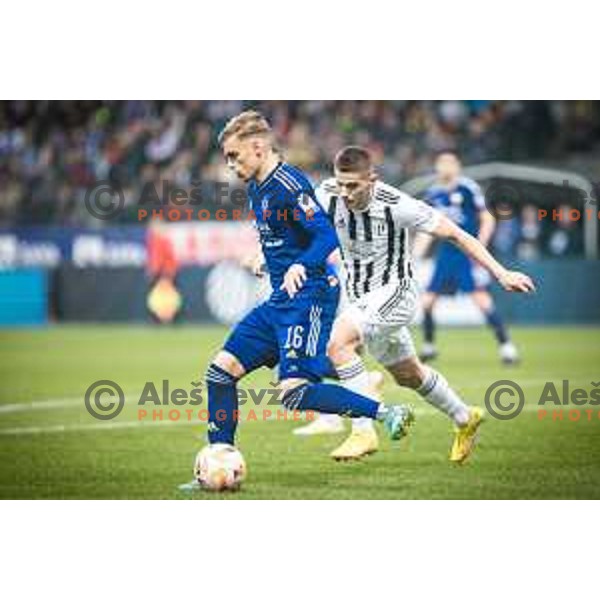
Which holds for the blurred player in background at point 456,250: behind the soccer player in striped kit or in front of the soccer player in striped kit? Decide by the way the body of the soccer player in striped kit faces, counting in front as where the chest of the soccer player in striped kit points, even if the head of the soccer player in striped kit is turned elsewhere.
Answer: behind

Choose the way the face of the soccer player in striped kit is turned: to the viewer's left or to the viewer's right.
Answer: to the viewer's left

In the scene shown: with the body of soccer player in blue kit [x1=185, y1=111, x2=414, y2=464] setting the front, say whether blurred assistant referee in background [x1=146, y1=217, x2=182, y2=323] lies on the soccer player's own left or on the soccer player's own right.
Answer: on the soccer player's own right

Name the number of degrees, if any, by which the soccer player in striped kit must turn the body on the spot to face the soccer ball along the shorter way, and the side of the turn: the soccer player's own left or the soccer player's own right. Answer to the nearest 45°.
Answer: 0° — they already face it

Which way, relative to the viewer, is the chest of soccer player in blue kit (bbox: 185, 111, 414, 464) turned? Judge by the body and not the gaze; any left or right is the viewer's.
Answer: facing the viewer and to the left of the viewer

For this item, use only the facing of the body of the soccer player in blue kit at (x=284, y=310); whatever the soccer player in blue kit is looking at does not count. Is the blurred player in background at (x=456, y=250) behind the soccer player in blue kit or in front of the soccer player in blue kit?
behind

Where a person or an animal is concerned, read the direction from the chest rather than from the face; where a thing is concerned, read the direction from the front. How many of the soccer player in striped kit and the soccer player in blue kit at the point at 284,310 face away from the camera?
0

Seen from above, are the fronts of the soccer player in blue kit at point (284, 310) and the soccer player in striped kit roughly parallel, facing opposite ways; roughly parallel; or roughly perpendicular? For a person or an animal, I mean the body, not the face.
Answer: roughly parallel

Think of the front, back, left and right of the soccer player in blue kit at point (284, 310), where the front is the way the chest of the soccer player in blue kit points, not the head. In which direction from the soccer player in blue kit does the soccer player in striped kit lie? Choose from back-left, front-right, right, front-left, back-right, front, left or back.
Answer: back
